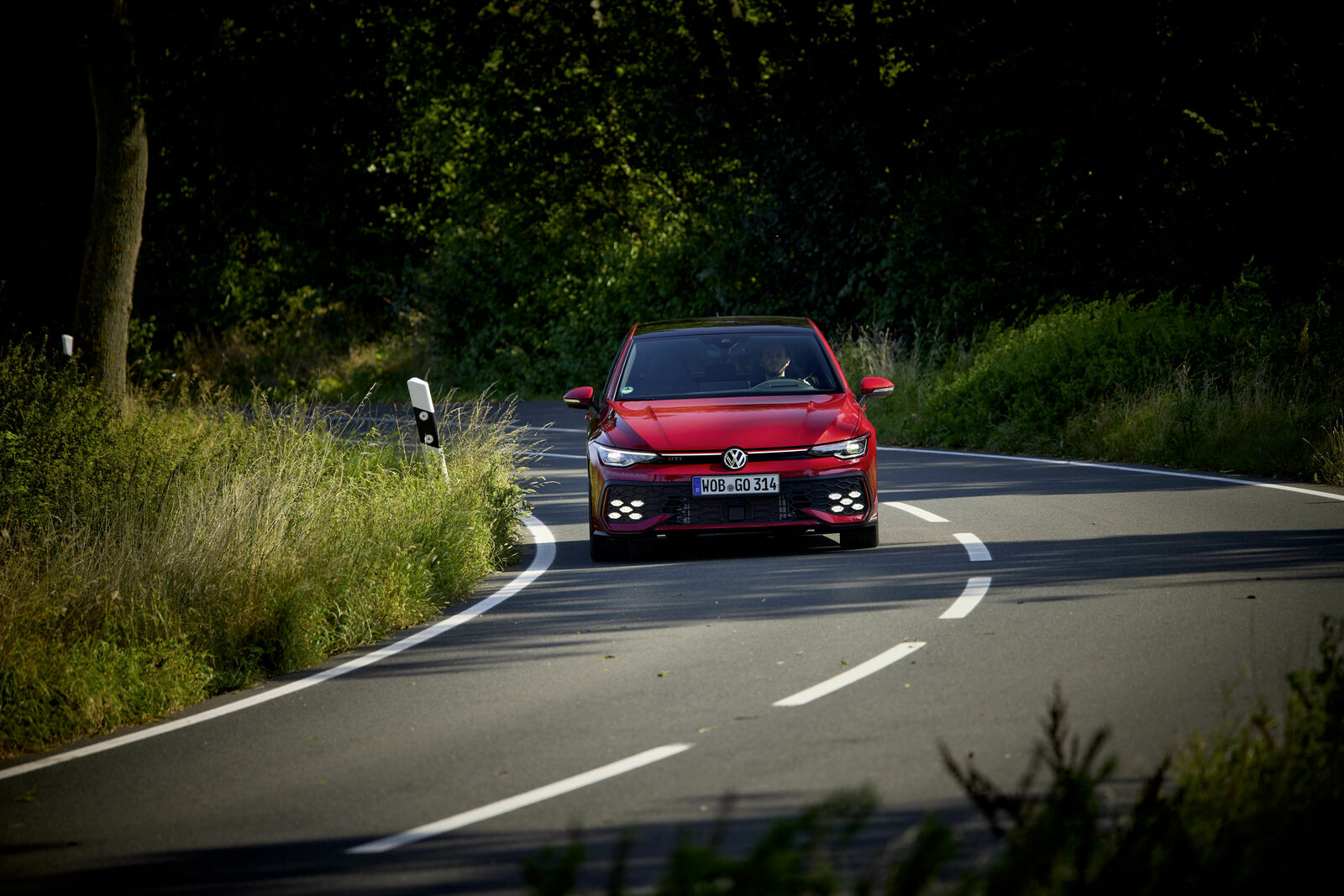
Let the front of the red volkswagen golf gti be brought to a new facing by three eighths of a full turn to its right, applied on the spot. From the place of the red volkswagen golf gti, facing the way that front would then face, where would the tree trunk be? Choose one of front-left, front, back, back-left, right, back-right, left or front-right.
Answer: front

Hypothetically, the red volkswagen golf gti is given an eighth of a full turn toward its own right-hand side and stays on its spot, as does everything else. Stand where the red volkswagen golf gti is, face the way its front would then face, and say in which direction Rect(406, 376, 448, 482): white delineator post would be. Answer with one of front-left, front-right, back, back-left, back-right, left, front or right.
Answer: right

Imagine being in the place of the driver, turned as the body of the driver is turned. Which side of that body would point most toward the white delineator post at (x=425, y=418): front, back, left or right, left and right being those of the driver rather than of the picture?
right

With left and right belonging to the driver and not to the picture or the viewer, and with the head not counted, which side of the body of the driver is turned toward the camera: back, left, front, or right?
front

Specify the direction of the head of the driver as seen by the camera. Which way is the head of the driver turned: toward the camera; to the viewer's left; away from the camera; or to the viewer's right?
toward the camera

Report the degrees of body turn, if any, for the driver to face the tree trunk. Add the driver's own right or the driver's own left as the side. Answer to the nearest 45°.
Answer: approximately 135° to the driver's own right

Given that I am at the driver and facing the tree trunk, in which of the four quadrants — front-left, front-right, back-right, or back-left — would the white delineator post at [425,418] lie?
front-left
